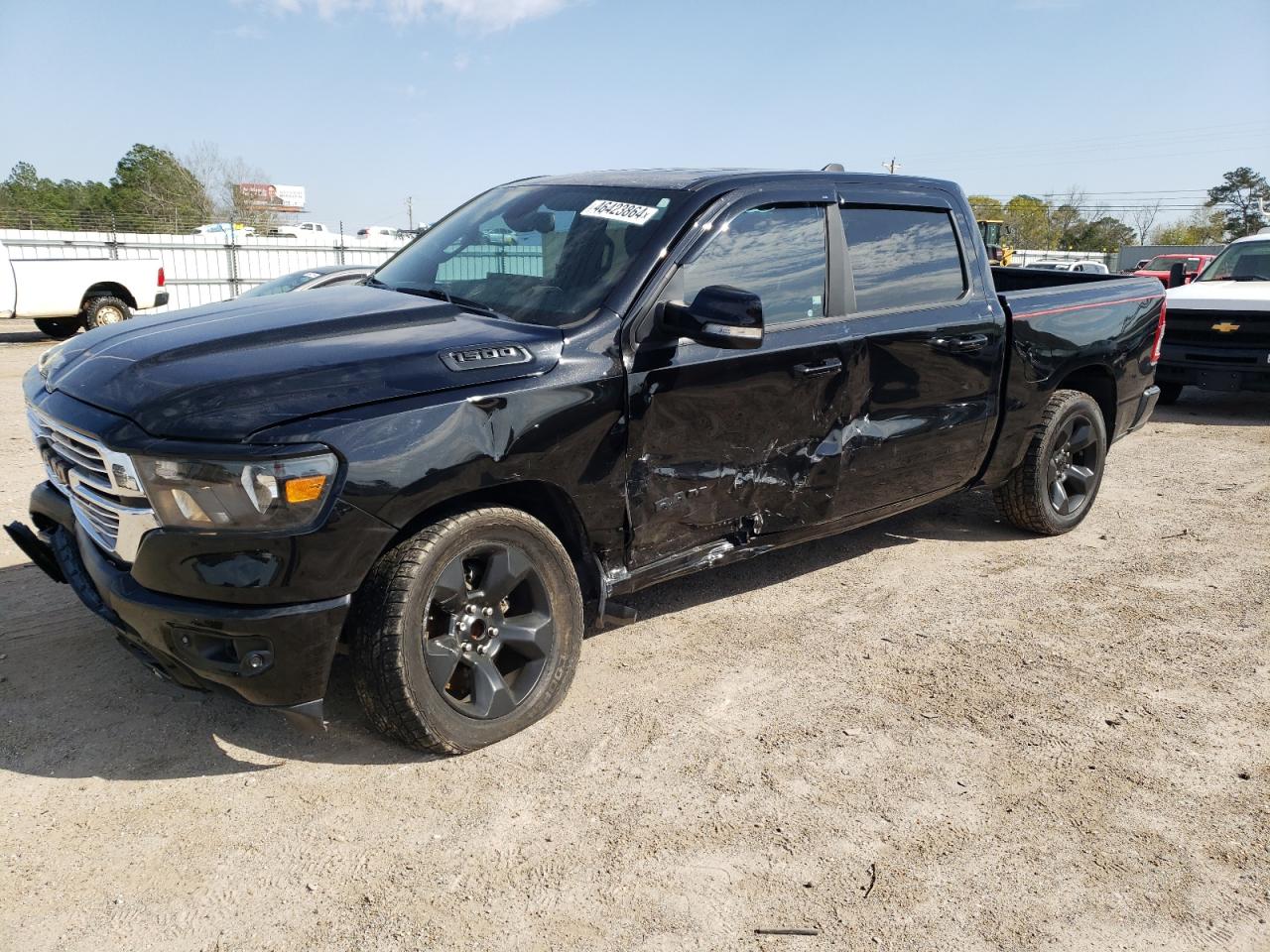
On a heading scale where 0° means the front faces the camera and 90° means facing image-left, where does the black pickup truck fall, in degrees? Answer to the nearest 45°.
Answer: approximately 45°

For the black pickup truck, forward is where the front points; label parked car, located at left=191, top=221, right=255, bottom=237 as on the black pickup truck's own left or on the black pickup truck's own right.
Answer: on the black pickup truck's own right

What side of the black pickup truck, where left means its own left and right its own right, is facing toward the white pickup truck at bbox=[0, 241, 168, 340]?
right

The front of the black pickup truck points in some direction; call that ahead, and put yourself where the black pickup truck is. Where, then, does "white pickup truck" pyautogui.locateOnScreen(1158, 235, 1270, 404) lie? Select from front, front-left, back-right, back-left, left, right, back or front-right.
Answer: back

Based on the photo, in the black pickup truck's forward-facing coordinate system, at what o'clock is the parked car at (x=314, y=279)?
The parked car is roughly at 4 o'clock from the black pickup truck.
